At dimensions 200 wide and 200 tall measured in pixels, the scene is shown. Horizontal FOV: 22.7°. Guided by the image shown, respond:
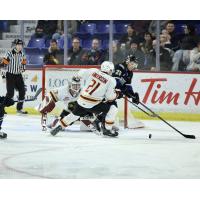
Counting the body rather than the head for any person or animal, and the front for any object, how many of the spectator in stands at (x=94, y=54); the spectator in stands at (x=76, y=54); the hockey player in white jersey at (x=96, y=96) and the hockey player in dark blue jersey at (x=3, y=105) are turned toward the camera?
2

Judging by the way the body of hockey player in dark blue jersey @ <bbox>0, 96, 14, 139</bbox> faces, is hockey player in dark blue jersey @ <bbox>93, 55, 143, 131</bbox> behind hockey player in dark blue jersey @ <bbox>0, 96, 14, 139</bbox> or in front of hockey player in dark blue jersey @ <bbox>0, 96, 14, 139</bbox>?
in front

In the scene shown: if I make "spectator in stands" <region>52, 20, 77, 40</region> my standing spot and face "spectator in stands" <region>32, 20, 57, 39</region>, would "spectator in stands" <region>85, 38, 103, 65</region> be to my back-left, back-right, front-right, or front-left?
back-left

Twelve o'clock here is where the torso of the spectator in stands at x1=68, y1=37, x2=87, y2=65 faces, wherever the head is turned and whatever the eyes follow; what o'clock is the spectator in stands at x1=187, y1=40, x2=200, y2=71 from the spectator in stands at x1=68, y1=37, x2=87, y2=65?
the spectator in stands at x1=187, y1=40, x2=200, y2=71 is roughly at 9 o'clock from the spectator in stands at x1=68, y1=37, x2=87, y2=65.

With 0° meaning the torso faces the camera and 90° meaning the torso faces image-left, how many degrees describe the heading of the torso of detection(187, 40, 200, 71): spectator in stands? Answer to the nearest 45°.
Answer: approximately 45°

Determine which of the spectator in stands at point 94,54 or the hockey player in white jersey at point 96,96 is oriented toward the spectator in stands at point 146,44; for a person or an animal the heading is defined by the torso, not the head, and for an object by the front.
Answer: the hockey player in white jersey

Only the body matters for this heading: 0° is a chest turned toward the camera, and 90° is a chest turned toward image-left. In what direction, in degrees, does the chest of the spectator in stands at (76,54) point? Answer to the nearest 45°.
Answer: approximately 0°

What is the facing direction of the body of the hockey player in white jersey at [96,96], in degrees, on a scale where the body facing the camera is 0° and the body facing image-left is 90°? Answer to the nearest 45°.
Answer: approximately 225°

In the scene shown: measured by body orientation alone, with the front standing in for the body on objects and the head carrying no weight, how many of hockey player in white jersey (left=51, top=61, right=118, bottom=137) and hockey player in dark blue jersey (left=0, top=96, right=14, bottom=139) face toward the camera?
0

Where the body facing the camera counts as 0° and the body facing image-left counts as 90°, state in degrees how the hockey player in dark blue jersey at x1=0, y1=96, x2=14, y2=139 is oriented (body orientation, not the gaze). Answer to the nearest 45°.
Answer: approximately 270°

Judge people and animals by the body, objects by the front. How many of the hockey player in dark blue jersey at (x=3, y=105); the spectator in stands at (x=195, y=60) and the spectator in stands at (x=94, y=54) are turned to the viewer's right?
1

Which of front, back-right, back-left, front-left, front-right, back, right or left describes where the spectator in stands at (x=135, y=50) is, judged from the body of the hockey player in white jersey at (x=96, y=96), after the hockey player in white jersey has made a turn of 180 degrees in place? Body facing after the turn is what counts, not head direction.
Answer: back
